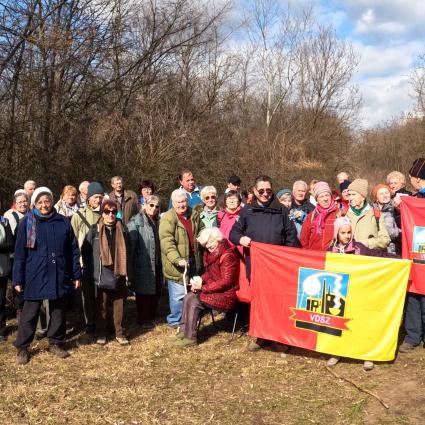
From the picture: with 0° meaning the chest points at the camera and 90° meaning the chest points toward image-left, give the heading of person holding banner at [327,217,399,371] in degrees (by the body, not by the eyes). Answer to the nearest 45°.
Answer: approximately 0°

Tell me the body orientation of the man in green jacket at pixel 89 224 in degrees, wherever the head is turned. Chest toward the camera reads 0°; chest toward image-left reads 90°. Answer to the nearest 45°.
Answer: approximately 315°

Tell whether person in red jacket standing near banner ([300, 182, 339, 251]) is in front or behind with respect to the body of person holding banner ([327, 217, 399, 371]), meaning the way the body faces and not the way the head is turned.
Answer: behind

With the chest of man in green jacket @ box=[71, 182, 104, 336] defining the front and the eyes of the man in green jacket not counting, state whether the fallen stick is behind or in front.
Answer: in front

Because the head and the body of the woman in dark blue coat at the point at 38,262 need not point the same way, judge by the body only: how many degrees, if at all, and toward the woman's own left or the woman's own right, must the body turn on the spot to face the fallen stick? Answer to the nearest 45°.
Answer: approximately 45° to the woman's own left

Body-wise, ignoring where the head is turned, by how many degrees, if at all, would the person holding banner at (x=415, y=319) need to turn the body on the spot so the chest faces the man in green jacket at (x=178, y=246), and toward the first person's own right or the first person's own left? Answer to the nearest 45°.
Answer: approximately 45° to the first person's own right

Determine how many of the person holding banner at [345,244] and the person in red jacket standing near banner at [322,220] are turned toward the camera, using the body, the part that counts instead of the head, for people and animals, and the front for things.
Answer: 2

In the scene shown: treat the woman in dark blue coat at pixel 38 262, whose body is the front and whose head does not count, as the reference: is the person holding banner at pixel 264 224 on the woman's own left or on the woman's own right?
on the woman's own left
